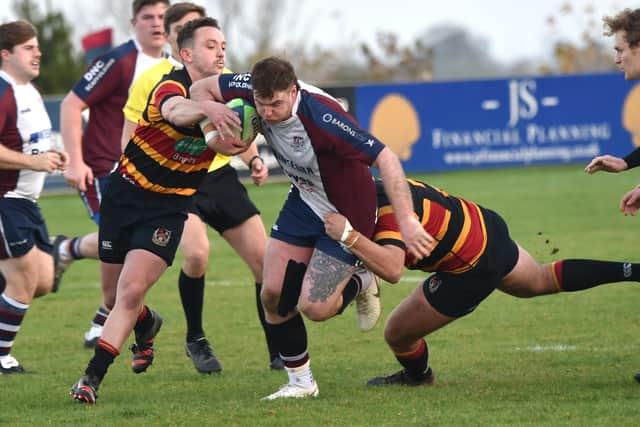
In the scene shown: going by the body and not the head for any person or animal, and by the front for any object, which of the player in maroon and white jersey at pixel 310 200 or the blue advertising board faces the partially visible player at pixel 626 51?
the blue advertising board

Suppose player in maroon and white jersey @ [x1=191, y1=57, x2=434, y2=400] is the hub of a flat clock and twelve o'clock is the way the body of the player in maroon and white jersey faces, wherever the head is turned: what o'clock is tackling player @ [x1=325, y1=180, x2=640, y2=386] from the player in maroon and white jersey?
The tackling player is roughly at 7 o'clock from the player in maroon and white jersey.

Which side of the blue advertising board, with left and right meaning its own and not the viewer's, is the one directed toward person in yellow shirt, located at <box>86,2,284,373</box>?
front

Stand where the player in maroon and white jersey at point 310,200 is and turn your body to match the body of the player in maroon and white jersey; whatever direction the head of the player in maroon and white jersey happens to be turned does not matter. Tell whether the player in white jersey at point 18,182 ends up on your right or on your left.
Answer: on your right

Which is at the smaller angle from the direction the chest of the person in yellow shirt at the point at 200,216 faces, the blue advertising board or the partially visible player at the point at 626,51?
the partially visible player

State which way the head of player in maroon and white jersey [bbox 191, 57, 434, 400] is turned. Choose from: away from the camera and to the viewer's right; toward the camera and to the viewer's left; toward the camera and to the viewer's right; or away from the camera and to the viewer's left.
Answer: toward the camera and to the viewer's left

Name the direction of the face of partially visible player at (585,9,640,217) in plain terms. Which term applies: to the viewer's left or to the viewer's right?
to the viewer's left

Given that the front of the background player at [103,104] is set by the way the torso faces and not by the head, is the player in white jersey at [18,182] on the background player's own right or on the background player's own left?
on the background player's own right

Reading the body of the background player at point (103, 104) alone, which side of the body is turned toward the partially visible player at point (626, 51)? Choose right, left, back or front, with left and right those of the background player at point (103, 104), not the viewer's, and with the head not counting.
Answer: front

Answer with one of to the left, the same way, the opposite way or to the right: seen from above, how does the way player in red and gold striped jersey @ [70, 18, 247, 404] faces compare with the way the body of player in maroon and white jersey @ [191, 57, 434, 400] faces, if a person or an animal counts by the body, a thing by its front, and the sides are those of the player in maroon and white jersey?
to the left

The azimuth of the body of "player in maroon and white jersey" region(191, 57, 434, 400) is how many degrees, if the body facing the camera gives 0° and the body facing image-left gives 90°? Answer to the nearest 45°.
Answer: approximately 45°

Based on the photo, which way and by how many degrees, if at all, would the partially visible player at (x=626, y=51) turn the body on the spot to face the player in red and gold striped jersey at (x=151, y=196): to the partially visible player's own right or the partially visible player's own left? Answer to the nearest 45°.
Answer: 0° — they already face them

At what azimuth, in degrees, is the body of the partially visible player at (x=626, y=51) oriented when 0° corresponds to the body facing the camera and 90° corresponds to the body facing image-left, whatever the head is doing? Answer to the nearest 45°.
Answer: approximately 90°

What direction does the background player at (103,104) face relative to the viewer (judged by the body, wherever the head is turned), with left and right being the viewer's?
facing the viewer and to the right of the viewer

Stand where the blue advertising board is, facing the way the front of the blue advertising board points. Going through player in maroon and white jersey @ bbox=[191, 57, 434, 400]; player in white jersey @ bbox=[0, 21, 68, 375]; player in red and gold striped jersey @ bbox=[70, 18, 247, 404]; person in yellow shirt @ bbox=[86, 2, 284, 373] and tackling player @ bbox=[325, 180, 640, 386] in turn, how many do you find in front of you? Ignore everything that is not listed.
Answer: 5

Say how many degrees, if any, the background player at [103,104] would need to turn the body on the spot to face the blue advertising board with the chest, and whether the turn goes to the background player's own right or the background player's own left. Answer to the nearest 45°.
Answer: approximately 90° to the background player's own left
